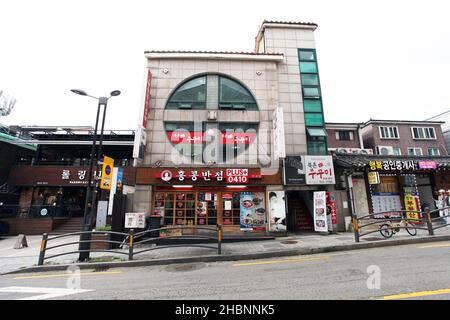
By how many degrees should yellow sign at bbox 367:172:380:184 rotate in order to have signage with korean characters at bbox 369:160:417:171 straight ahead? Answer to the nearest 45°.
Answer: approximately 135° to its left

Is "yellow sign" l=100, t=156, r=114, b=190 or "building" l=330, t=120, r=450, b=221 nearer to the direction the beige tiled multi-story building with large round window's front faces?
the yellow sign

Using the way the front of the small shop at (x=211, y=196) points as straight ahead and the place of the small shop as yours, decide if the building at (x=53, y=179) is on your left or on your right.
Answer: on your right

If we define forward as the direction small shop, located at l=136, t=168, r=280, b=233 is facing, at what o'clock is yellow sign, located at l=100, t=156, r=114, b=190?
The yellow sign is roughly at 2 o'clock from the small shop.

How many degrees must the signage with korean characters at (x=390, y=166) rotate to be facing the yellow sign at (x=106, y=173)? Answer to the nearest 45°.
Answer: approximately 45° to its right

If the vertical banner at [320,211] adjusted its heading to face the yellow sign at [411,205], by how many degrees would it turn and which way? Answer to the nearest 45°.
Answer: approximately 135° to its left

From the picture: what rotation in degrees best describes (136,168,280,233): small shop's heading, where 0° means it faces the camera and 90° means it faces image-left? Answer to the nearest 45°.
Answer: approximately 0°

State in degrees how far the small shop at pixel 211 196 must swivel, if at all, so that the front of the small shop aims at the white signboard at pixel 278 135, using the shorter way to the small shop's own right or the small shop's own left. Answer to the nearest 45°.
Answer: approximately 90° to the small shop's own left
